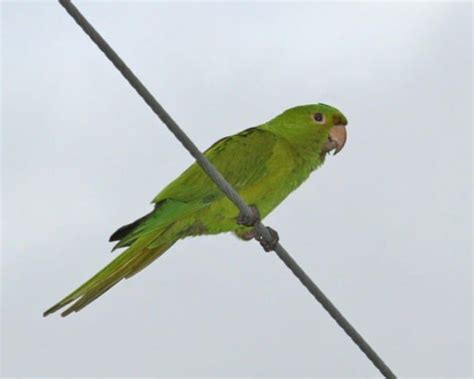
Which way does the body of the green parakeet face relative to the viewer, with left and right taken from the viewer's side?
facing to the right of the viewer
